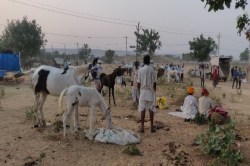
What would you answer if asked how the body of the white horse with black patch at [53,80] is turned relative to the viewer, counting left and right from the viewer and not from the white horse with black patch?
facing to the right of the viewer

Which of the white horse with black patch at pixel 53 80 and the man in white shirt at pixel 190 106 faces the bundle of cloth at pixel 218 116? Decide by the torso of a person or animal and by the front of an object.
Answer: the white horse with black patch

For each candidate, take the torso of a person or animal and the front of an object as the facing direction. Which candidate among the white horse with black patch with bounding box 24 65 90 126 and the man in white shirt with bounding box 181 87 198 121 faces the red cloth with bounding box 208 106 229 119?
the white horse with black patch

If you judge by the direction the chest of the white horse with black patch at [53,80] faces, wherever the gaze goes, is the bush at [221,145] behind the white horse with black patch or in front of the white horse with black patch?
in front

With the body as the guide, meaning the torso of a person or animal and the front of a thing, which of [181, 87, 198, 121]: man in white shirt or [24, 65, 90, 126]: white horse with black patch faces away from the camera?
the man in white shirt

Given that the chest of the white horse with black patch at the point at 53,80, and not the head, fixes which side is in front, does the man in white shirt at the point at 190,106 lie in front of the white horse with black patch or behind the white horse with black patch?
in front
